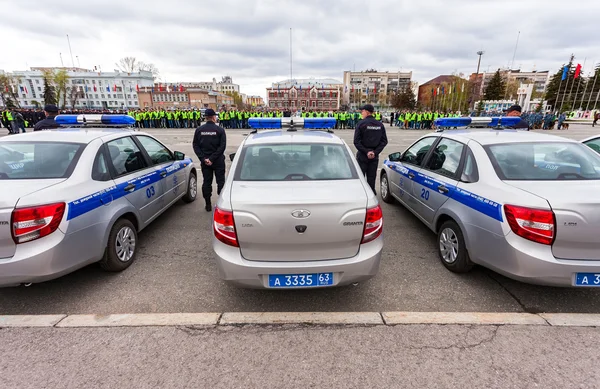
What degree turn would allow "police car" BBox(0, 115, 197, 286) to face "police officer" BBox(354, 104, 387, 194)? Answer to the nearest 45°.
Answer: approximately 45° to its right

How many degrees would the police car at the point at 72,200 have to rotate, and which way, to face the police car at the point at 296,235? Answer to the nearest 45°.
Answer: approximately 90° to its right

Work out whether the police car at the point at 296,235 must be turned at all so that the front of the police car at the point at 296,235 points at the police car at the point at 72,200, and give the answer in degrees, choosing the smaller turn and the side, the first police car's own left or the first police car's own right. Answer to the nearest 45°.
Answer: approximately 90° to the first police car's own left

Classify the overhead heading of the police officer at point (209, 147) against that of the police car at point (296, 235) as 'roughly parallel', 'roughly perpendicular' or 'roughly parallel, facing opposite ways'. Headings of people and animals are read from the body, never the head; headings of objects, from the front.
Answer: roughly parallel

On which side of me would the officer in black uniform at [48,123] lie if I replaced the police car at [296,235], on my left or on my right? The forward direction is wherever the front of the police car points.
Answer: on my left

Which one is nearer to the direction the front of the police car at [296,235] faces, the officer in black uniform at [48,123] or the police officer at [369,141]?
the police officer

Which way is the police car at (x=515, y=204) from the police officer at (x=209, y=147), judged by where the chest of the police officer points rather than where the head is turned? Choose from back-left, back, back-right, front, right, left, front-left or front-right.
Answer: back-right

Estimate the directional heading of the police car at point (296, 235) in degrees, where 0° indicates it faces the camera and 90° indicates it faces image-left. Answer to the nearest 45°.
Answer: approximately 180°

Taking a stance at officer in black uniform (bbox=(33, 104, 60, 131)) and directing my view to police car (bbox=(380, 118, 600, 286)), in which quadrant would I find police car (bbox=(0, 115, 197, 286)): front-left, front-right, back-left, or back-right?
front-right

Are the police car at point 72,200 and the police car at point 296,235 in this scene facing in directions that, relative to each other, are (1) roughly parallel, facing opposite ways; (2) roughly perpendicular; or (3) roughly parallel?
roughly parallel

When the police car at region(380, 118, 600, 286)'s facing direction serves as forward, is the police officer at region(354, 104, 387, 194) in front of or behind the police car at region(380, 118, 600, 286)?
in front

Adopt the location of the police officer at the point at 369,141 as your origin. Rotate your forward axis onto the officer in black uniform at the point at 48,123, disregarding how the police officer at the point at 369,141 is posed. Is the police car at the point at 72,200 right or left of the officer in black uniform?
left

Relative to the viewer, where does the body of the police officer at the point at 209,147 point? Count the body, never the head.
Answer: away from the camera

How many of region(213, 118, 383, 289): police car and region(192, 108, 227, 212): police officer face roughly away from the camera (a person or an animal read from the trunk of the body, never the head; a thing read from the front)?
2

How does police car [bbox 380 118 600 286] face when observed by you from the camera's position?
facing away from the viewer and to the left of the viewer

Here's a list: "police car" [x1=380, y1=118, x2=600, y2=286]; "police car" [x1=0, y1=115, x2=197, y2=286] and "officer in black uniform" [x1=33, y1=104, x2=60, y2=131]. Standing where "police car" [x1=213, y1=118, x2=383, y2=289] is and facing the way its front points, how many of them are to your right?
1
